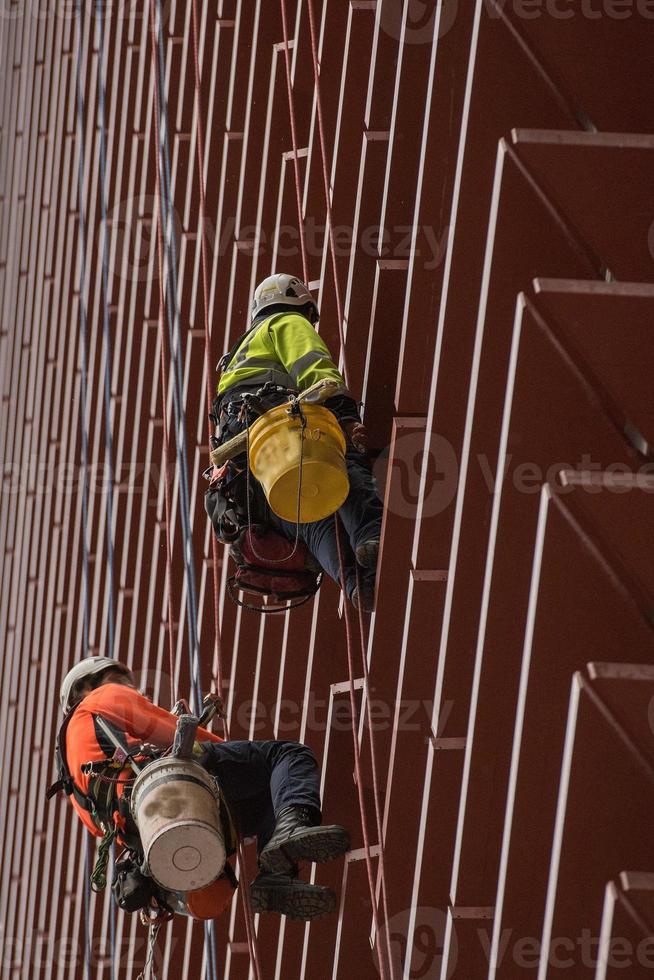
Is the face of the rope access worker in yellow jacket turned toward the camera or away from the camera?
away from the camera

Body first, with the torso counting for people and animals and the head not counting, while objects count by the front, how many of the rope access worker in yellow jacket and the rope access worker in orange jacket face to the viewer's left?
0

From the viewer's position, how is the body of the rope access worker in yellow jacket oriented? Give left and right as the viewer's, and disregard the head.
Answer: facing away from the viewer and to the right of the viewer

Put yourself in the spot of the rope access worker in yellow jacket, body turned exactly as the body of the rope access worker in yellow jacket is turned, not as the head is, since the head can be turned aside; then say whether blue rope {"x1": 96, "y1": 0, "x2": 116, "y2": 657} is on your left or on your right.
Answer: on your left

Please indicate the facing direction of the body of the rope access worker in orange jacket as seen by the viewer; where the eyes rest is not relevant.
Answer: to the viewer's right
